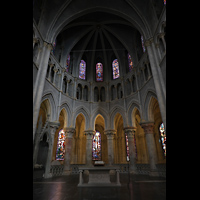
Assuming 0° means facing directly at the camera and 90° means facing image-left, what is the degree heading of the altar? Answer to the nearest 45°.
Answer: approximately 0°
